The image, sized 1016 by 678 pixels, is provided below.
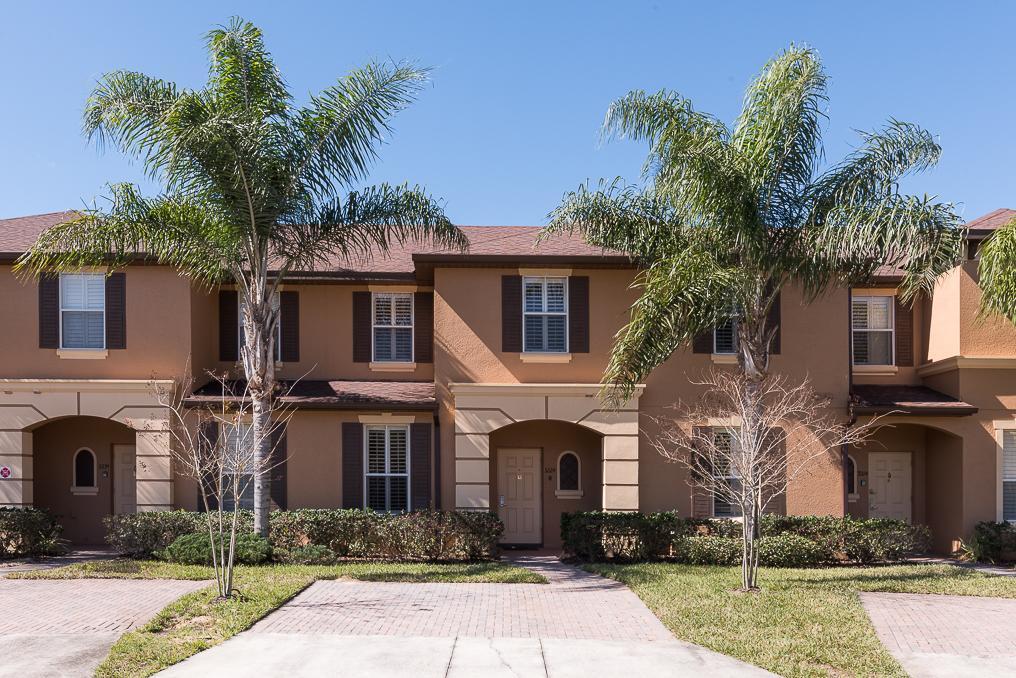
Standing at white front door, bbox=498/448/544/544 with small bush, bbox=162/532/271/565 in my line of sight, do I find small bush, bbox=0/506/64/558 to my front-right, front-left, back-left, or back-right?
front-right

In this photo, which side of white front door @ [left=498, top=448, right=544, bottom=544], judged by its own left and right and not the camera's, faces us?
front

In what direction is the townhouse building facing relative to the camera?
toward the camera

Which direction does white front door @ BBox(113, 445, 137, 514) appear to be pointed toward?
toward the camera

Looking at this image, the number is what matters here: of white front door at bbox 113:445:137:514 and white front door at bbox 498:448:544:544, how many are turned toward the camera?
2

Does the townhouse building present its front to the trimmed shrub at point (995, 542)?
no

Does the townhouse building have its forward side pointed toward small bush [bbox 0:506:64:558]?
no
